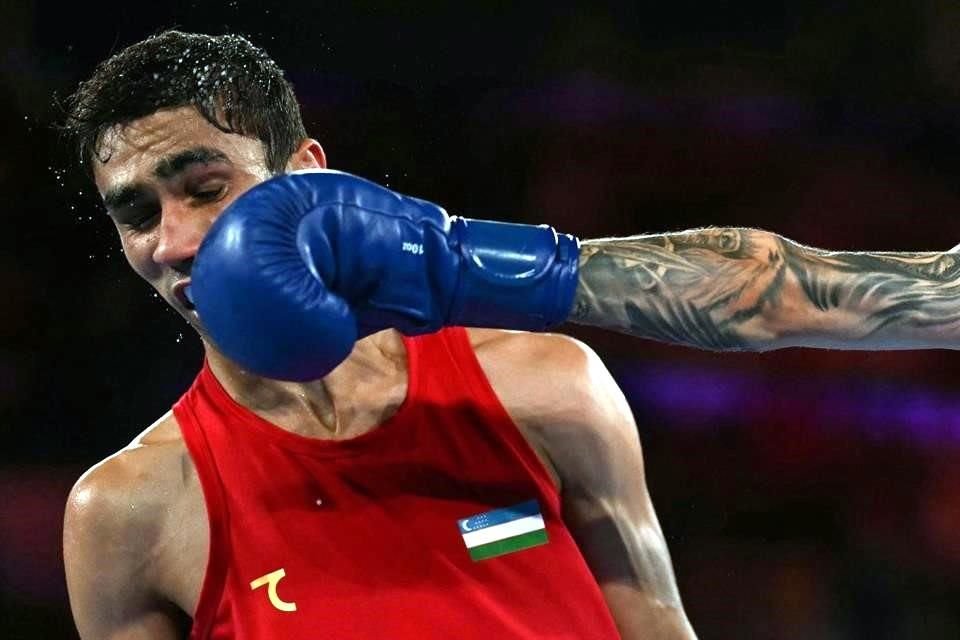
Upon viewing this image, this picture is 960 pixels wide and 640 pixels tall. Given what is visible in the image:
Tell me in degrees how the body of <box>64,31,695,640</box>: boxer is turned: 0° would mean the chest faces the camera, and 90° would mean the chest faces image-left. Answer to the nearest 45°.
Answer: approximately 0°
